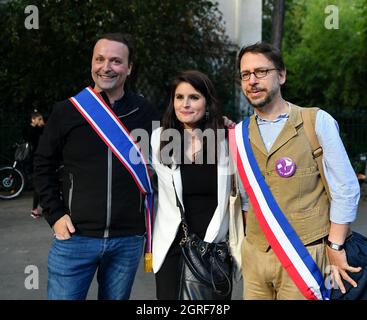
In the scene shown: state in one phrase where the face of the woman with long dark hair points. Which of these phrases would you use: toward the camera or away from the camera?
toward the camera

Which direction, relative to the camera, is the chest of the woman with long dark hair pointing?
toward the camera

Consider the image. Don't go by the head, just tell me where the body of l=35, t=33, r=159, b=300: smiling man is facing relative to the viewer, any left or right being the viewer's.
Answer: facing the viewer

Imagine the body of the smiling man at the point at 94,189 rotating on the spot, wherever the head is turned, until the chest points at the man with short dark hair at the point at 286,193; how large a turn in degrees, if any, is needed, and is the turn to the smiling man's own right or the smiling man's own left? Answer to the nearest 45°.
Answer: approximately 45° to the smiling man's own left

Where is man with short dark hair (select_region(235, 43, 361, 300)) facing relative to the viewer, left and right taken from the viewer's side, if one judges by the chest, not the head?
facing the viewer and to the left of the viewer

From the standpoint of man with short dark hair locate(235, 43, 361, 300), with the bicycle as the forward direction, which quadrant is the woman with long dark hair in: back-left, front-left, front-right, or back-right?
front-left

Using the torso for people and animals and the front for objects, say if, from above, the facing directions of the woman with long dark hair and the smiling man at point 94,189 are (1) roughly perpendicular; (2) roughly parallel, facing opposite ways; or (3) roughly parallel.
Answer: roughly parallel

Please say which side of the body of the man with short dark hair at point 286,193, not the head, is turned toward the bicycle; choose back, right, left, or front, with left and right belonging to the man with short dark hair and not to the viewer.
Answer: right

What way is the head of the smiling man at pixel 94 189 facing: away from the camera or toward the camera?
toward the camera

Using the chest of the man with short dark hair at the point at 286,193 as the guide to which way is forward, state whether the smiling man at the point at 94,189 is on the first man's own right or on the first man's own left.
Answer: on the first man's own right

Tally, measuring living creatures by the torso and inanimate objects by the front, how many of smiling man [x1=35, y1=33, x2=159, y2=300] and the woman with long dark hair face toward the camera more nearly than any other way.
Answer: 2
